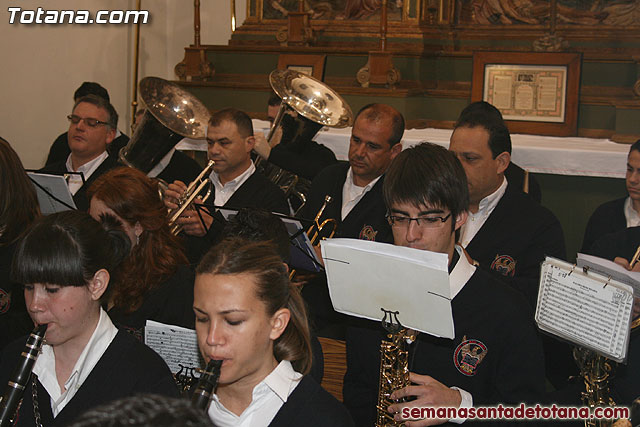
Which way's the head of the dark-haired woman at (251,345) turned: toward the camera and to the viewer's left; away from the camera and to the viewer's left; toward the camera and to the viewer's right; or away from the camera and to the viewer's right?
toward the camera and to the viewer's left

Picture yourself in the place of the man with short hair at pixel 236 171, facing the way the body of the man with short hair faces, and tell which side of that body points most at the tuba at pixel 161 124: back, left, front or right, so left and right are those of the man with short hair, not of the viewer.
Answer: right

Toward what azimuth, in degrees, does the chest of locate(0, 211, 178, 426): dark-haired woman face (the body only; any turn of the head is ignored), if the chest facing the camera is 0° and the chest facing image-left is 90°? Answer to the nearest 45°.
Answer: approximately 45°

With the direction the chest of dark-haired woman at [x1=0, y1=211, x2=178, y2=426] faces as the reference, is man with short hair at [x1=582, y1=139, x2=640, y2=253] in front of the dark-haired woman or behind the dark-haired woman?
behind

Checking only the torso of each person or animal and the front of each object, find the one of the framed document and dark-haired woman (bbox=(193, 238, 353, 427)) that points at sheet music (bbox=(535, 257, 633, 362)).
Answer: the framed document

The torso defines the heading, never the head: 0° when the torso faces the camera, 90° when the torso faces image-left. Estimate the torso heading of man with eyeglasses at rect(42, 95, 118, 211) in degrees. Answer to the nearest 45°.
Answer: approximately 45°

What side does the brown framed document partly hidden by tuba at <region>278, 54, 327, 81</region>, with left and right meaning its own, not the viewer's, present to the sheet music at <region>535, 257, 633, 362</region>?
front

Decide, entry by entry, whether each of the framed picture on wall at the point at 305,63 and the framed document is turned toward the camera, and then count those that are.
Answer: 2

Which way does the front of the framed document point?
toward the camera

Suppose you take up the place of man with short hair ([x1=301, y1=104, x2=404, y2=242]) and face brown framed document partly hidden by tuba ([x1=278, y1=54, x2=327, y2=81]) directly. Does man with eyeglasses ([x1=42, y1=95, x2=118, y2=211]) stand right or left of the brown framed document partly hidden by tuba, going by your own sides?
left

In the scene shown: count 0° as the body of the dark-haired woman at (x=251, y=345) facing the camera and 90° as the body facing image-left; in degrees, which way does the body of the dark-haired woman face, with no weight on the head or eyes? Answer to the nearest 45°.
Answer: approximately 45°

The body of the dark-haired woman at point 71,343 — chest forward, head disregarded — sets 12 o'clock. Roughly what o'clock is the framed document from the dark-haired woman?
The framed document is roughly at 6 o'clock from the dark-haired woman.

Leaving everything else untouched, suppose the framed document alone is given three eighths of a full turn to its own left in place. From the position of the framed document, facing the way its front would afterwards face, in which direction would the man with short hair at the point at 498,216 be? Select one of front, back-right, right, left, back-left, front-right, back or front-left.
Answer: back-right

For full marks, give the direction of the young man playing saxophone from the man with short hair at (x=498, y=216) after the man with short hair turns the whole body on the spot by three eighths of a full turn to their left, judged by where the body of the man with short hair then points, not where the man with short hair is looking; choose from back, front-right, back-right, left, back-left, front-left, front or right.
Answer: right

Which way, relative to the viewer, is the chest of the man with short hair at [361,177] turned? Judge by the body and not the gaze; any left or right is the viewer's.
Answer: facing the viewer and to the left of the viewer
